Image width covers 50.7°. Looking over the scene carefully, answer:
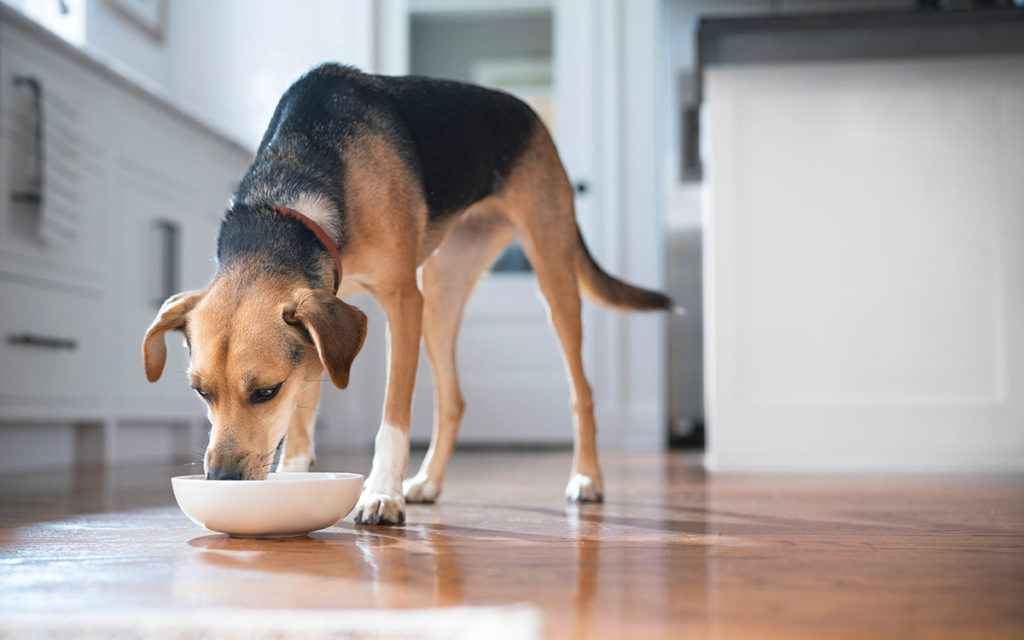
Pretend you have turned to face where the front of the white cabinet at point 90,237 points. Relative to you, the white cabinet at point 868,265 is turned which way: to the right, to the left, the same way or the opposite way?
to the right

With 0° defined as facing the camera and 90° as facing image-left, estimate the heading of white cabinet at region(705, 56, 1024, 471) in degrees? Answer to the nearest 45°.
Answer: approximately 0°

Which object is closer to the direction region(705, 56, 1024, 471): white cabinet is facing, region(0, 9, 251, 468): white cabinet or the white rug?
the white rug

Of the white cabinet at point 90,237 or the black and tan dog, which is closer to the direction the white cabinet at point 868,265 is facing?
the black and tan dog

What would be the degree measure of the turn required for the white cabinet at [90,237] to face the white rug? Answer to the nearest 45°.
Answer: approximately 45° to its right

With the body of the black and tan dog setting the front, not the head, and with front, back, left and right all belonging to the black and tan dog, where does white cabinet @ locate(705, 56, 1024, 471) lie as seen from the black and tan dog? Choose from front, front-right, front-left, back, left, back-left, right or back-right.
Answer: back

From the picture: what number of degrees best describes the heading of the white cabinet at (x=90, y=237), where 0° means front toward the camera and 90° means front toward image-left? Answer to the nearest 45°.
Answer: approximately 315°

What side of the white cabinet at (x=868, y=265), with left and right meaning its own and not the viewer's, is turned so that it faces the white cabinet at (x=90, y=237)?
right

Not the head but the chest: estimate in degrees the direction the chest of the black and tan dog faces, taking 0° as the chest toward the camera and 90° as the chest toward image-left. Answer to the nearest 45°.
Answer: approximately 45°
